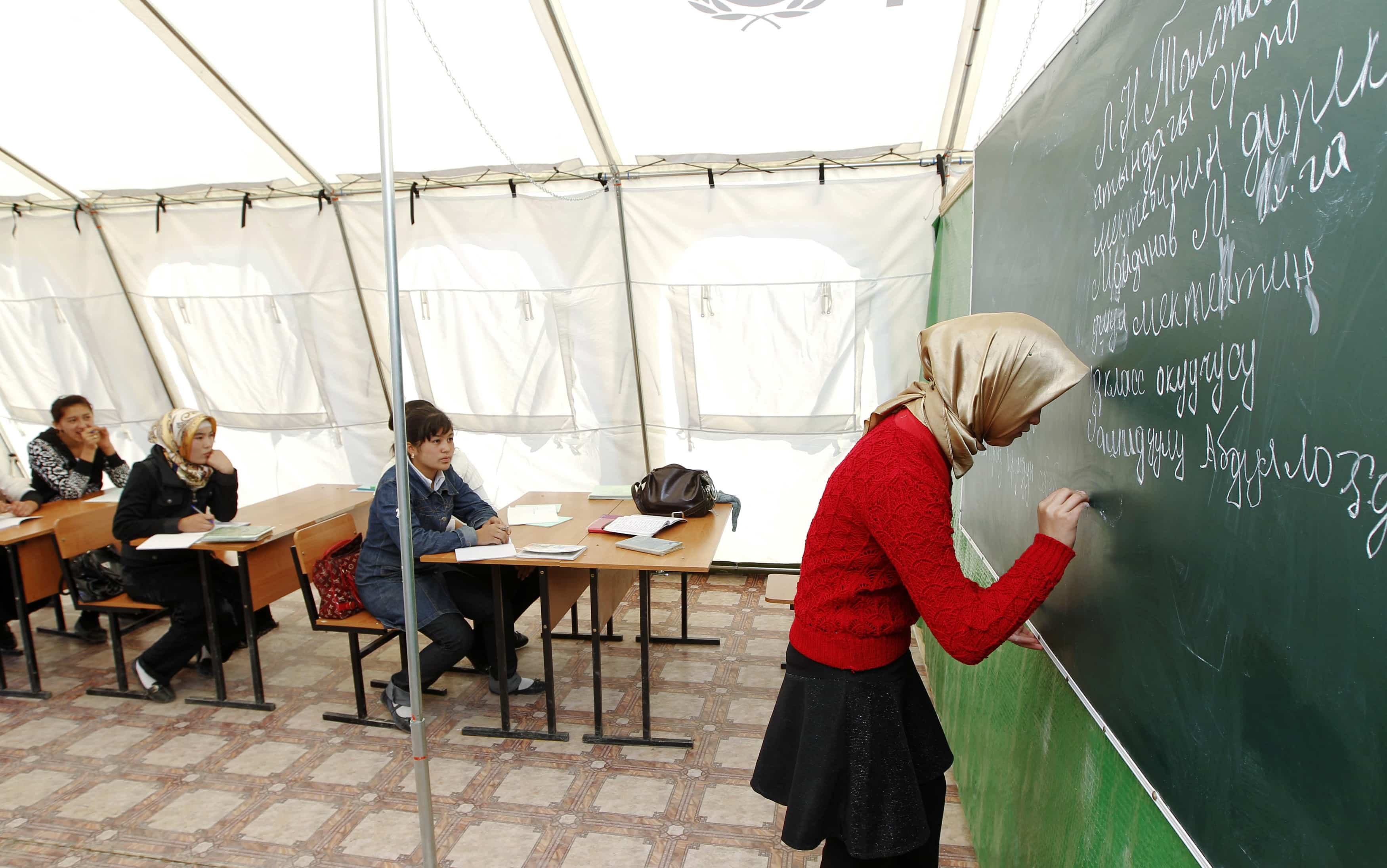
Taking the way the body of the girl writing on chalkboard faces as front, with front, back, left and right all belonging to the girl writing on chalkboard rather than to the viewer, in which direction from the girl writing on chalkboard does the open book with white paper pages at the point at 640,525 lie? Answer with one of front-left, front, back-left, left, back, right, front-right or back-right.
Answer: back-left

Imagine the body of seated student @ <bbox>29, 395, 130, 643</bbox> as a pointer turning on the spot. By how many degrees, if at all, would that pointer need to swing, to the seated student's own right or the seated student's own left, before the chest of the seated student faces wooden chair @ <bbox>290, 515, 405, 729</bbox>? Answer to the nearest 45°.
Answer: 0° — they already face it

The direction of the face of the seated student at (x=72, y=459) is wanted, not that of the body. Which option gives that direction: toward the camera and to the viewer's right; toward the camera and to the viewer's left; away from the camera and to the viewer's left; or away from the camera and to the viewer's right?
toward the camera and to the viewer's right

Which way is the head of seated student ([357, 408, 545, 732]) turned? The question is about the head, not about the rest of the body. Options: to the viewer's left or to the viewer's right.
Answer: to the viewer's right

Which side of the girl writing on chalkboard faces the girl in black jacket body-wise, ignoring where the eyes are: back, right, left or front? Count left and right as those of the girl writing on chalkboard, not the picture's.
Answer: back

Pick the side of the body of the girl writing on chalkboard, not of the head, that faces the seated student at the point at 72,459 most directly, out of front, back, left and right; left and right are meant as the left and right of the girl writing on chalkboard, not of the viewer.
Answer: back

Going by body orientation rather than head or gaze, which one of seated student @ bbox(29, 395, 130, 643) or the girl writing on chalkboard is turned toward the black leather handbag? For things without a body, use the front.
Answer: the seated student

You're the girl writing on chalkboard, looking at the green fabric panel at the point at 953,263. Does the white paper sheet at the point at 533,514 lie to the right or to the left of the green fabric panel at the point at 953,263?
left

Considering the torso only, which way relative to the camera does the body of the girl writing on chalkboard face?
to the viewer's right

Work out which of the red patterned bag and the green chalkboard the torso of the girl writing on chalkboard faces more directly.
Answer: the green chalkboard
